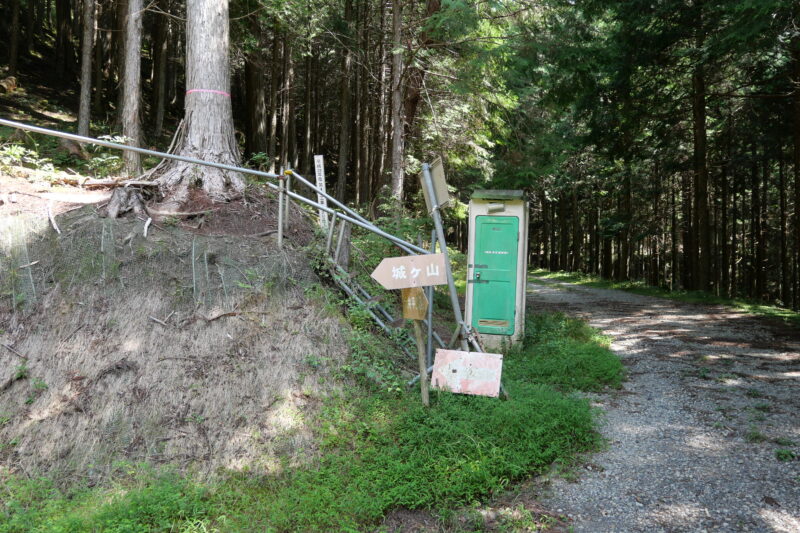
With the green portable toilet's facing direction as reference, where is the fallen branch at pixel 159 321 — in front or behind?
in front

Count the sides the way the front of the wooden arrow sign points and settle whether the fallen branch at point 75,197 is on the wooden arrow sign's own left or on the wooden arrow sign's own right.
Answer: on the wooden arrow sign's own right

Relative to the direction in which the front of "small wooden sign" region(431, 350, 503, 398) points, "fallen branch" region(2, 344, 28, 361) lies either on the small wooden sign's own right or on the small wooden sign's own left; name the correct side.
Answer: on the small wooden sign's own right

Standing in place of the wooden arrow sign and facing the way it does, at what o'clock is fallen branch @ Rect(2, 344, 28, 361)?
The fallen branch is roughly at 3 o'clock from the wooden arrow sign.

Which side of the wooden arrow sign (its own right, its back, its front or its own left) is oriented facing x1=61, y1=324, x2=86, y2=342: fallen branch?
right

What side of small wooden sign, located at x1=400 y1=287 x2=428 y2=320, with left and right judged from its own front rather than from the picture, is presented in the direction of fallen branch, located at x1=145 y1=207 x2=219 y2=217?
right
